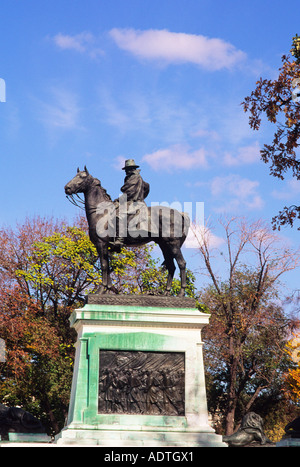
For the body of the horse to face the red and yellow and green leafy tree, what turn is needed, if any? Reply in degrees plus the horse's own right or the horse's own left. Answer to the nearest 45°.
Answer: approximately 90° to the horse's own right

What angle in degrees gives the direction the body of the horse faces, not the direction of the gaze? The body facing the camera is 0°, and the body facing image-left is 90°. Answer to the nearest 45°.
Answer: approximately 90°

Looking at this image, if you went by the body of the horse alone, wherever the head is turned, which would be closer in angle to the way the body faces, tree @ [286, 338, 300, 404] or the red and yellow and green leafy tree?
the red and yellow and green leafy tree

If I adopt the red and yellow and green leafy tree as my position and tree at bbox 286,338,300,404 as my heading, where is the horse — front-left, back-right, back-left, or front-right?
front-right

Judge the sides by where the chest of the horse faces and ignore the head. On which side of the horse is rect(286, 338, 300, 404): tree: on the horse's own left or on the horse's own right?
on the horse's own right
